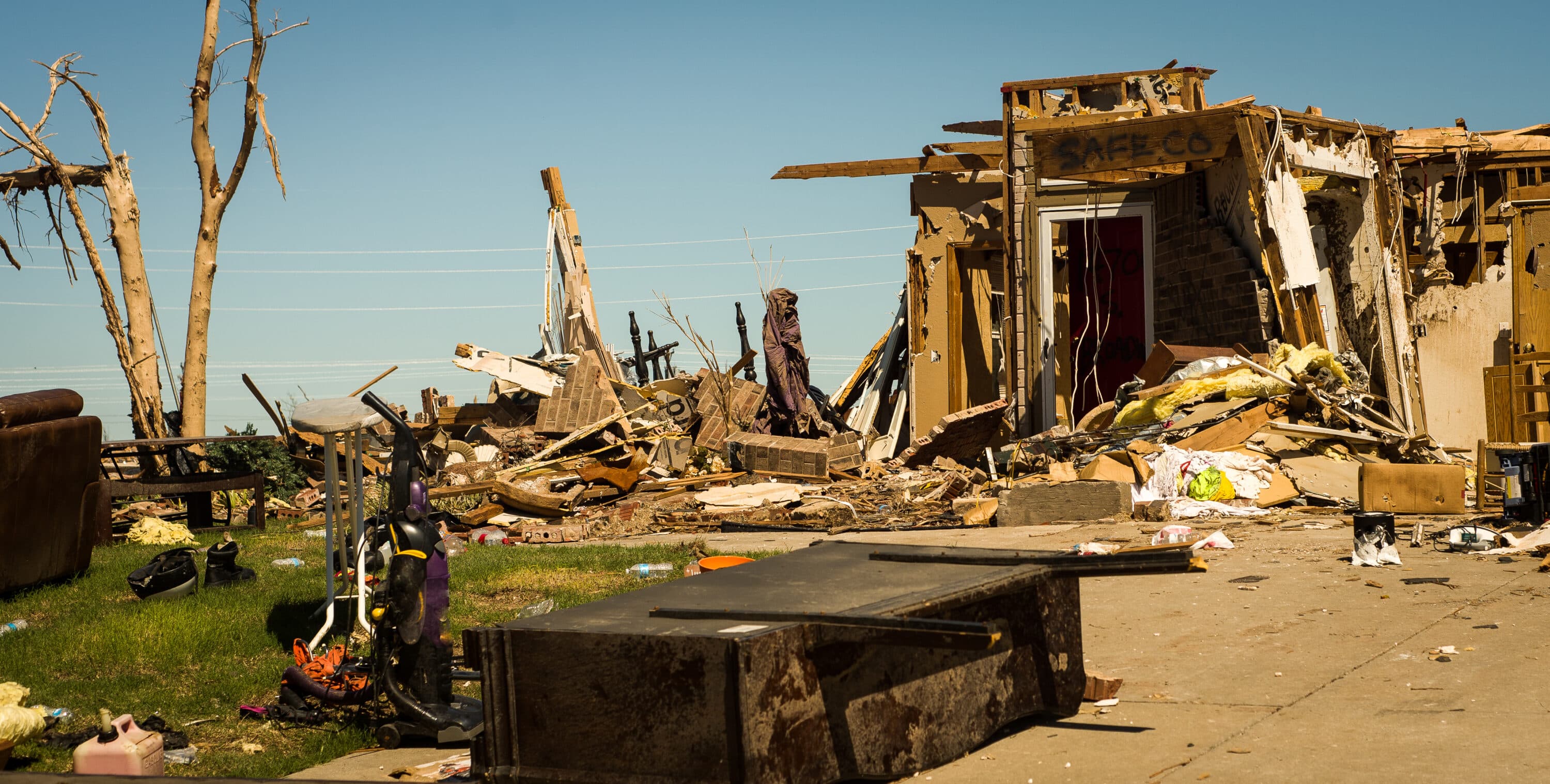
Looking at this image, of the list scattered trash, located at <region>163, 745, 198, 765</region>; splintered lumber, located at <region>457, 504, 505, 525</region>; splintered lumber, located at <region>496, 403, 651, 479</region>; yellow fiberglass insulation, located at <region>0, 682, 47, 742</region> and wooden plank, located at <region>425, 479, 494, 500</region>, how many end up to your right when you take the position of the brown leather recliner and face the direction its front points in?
3

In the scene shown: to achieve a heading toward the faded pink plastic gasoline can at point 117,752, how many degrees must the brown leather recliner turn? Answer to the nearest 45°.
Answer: approximately 135° to its left

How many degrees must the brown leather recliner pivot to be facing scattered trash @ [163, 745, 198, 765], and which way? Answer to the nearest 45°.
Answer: approximately 135° to its left

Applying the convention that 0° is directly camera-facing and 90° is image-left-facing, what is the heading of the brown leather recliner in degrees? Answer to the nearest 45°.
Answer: approximately 135°

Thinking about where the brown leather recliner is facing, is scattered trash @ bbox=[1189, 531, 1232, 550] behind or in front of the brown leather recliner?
behind
